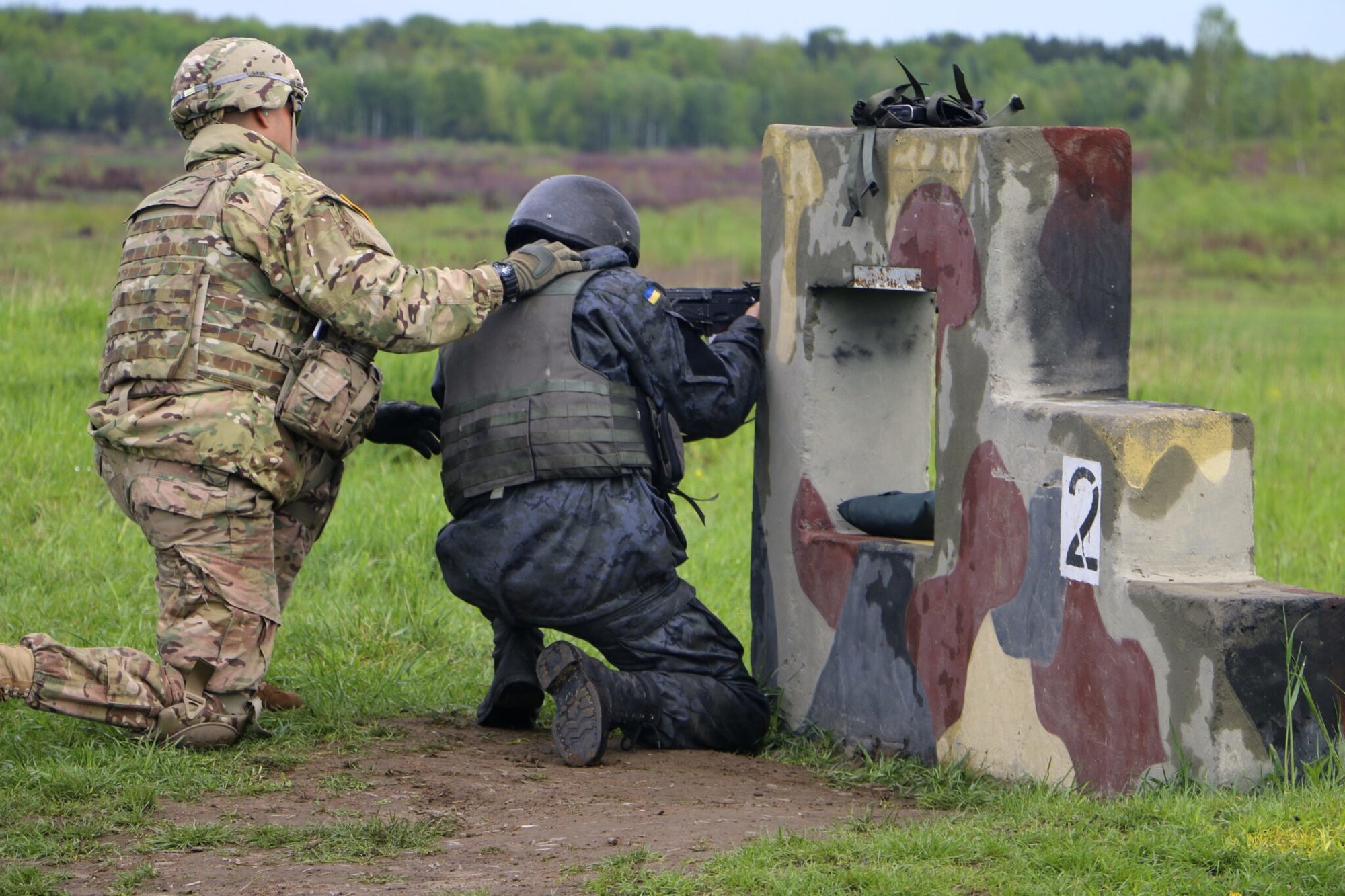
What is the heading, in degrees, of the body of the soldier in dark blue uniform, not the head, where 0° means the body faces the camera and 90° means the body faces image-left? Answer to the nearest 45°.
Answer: approximately 225°

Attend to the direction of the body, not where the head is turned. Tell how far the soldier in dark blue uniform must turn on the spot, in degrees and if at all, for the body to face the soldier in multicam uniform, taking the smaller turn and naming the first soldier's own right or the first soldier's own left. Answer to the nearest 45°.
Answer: approximately 135° to the first soldier's own left

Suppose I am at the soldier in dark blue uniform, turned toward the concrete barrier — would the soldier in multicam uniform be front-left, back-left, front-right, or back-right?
back-right

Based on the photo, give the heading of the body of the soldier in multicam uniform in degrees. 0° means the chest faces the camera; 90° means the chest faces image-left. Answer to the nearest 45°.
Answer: approximately 225°

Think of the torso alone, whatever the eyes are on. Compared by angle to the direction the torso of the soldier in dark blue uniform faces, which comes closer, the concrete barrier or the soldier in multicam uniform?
the concrete barrier

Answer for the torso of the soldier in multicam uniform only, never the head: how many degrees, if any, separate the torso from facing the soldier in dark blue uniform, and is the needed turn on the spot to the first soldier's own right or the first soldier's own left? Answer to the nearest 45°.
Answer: approximately 45° to the first soldier's own right

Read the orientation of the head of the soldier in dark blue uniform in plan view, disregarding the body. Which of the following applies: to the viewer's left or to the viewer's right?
to the viewer's right

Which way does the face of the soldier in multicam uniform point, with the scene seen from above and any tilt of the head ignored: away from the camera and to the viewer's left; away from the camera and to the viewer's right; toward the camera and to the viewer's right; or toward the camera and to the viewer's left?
away from the camera and to the viewer's right
